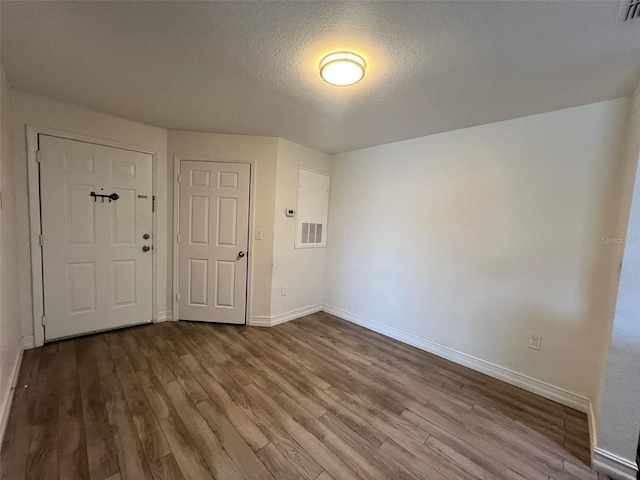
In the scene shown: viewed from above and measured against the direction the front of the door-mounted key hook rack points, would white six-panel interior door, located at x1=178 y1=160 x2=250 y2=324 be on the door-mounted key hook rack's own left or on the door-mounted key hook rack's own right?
on the door-mounted key hook rack's own left

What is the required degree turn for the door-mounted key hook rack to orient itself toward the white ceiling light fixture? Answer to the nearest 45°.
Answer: approximately 45° to its left

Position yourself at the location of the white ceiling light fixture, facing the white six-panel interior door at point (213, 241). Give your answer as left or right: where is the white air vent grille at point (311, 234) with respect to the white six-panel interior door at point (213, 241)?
right

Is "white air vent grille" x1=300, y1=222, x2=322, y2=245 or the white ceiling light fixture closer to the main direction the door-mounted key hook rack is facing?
the white ceiling light fixture

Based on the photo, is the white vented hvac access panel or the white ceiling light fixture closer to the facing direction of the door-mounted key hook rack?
the white ceiling light fixture

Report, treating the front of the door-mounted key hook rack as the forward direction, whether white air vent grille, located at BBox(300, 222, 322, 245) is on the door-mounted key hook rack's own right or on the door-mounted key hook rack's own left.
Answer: on the door-mounted key hook rack's own left

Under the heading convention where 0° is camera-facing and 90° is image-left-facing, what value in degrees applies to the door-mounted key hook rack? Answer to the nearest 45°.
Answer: approximately 0°
